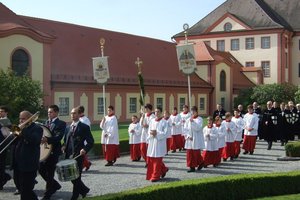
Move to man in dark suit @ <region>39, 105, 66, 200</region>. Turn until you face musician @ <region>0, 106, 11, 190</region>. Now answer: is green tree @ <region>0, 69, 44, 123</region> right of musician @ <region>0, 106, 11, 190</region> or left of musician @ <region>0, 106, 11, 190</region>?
right

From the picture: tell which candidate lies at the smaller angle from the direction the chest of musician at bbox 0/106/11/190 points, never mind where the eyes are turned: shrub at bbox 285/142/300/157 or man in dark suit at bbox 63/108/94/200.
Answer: the man in dark suit

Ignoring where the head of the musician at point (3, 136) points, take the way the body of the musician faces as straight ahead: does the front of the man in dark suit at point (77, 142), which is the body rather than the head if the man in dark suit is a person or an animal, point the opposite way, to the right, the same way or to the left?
the same way

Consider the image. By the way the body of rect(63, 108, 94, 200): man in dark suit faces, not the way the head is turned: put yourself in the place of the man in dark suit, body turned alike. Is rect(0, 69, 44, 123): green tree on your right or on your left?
on your right

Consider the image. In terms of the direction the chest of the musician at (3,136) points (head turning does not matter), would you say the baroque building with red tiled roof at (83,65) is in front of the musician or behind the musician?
behind

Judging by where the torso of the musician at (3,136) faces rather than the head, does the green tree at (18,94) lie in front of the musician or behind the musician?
behind

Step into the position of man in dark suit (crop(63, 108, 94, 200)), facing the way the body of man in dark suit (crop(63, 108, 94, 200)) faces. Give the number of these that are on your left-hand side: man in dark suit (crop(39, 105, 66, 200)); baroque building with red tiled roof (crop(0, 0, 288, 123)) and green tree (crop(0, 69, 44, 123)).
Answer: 0

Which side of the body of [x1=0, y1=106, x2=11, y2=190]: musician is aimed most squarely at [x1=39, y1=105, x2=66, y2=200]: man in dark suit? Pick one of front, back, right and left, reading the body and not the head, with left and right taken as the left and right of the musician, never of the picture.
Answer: back

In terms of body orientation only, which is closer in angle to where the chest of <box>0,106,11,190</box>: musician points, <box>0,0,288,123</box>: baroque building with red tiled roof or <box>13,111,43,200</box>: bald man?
the bald man

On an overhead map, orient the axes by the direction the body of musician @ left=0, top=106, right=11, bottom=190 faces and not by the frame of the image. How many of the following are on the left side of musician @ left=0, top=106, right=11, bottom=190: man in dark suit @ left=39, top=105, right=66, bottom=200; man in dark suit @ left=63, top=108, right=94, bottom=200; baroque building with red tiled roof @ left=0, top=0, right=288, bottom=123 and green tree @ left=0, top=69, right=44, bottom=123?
2

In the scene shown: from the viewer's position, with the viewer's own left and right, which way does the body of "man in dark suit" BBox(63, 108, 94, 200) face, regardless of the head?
facing the viewer and to the left of the viewer

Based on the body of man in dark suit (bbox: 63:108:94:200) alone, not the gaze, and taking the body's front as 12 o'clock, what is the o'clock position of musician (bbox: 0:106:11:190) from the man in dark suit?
The musician is roughly at 3 o'clock from the man in dark suit.

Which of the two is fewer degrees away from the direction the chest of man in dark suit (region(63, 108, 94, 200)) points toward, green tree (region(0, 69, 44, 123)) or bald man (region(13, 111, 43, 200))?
the bald man

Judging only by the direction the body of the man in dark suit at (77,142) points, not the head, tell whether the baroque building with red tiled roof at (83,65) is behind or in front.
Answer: behind

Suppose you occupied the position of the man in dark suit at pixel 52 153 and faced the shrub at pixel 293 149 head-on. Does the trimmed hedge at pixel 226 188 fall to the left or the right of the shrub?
right

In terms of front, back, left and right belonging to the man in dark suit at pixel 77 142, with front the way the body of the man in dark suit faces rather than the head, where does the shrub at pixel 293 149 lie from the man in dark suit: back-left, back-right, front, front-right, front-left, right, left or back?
back

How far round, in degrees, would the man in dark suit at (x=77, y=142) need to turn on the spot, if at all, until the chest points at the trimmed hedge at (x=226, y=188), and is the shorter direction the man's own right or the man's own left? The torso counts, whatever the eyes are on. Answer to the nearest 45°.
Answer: approximately 135° to the man's own left

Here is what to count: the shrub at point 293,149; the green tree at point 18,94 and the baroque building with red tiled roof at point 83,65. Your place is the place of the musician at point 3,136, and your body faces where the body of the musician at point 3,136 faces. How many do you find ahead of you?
0

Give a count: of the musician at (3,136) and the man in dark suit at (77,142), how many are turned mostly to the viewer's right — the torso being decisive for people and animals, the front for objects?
0

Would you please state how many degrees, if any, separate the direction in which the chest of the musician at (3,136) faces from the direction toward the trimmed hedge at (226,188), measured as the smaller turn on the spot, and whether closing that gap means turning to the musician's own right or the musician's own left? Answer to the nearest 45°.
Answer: approximately 90° to the musician's own left
